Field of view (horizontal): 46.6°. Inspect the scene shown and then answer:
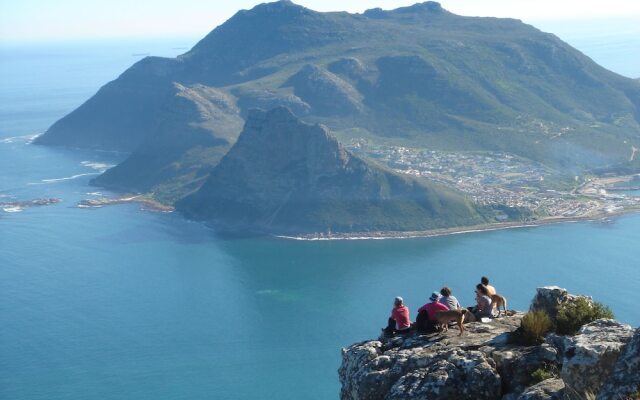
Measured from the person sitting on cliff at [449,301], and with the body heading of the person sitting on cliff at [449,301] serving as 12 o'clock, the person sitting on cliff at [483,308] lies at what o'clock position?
the person sitting on cliff at [483,308] is roughly at 4 o'clock from the person sitting on cliff at [449,301].

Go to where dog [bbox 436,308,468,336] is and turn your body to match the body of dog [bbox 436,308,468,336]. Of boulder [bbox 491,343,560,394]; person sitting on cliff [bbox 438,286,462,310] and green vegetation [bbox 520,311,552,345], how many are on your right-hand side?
1

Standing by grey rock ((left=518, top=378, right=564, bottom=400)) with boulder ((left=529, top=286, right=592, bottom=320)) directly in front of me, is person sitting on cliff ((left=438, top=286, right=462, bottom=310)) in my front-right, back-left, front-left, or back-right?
front-left

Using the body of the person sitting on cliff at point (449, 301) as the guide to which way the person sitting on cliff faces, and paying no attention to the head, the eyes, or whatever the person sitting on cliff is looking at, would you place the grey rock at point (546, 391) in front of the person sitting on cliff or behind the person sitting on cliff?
behind

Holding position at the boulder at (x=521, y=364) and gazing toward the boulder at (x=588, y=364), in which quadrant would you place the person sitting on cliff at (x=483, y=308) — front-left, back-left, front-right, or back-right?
back-left

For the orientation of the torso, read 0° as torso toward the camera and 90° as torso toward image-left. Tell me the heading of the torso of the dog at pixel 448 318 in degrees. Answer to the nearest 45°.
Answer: approximately 90°

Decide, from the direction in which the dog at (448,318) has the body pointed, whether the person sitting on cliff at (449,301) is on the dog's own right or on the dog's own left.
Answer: on the dog's own right

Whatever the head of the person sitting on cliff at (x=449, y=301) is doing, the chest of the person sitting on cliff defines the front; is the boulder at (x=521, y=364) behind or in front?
behind

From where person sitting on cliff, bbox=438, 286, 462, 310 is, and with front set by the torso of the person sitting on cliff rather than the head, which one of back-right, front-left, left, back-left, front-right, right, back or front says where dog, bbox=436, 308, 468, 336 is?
back-left

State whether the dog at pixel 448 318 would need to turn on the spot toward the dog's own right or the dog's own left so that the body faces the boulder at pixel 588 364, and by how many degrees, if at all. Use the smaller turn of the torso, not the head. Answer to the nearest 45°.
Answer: approximately 135° to the dog's own left

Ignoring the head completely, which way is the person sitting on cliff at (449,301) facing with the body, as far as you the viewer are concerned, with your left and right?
facing away from the viewer and to the left of the viewer

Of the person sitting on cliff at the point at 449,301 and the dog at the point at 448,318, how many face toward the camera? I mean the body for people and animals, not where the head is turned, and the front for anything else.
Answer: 0
